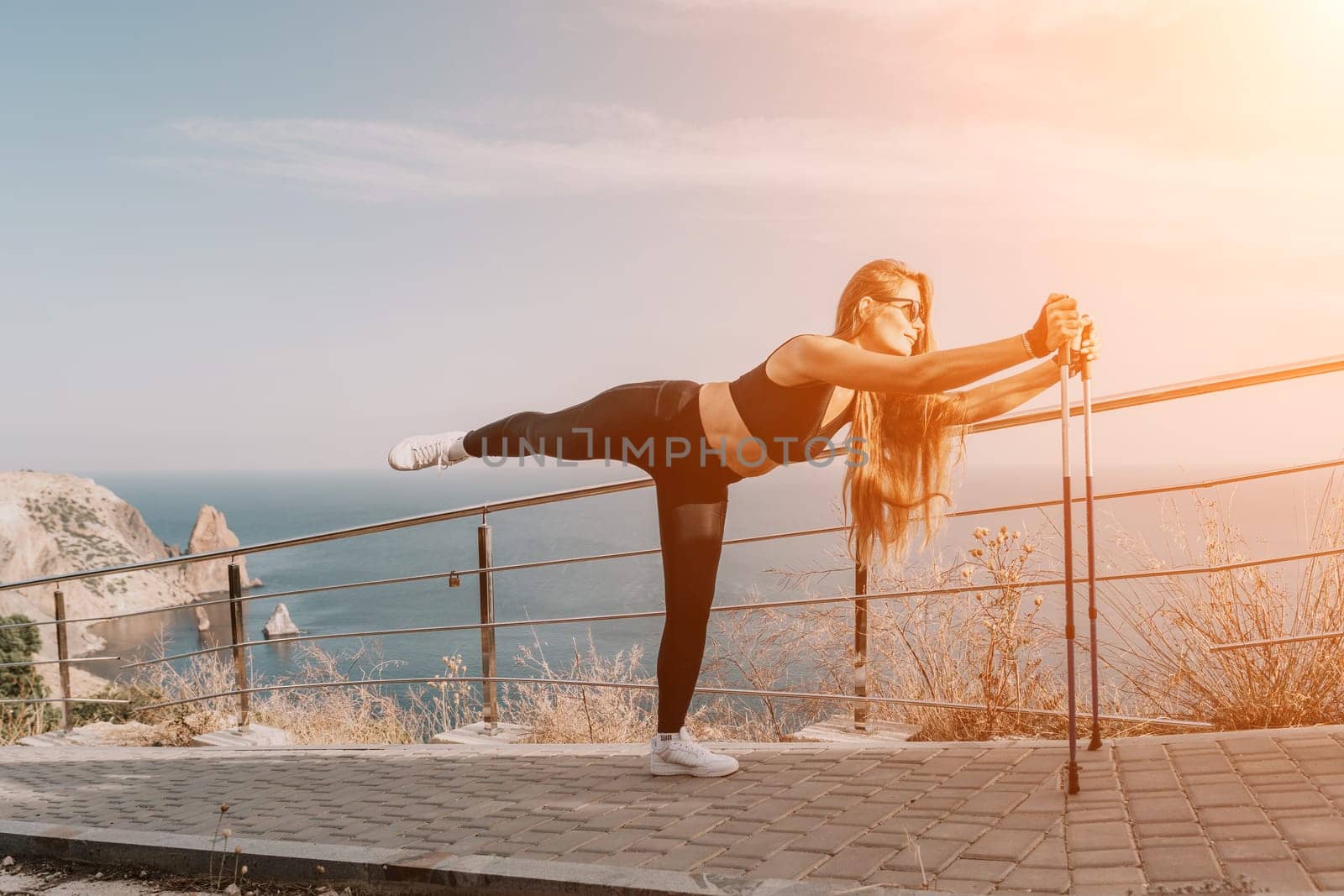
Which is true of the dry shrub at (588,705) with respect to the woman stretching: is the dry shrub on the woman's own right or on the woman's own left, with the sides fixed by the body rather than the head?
on the woman's own left

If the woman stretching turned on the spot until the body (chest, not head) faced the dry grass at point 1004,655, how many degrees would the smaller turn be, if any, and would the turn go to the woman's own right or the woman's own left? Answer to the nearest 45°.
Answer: approximately 45° to the woman's own left

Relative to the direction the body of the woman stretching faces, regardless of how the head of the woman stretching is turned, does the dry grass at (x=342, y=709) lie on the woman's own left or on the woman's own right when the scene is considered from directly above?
on the woman's own left

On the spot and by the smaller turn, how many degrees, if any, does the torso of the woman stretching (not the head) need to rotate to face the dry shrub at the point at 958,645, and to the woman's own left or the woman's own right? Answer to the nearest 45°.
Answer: approximately 45° to the woman's own left

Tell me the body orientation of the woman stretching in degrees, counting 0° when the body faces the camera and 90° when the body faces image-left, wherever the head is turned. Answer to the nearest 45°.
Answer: approximately 270°
